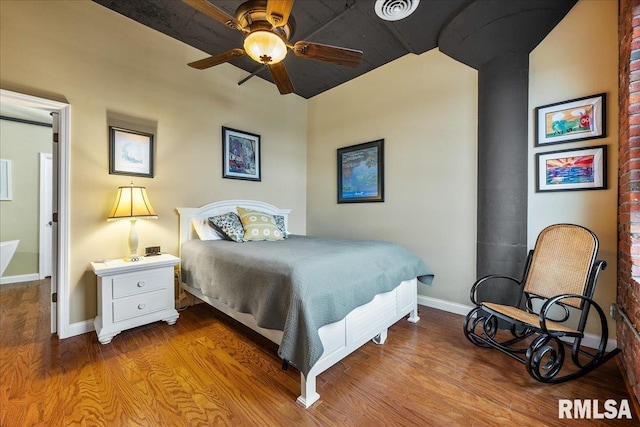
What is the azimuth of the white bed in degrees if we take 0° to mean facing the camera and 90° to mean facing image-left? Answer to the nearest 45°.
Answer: approximately 315°

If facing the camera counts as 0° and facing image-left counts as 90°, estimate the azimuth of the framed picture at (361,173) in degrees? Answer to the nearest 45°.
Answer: approximately 45°

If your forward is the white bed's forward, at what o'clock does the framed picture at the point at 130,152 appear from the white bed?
The framed picture is roughly at 5 o'clock from the white bed.

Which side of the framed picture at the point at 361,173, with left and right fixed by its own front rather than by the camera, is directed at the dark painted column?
left

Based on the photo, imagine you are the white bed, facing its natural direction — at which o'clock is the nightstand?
The nightstand is roughly at 5 o'clock from the white bed.

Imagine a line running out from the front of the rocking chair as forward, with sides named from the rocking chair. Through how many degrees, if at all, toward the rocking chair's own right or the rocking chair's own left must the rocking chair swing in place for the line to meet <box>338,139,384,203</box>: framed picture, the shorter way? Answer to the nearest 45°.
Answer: approximately 45° to the rocking chair's own right
